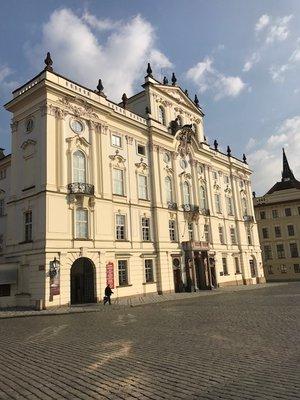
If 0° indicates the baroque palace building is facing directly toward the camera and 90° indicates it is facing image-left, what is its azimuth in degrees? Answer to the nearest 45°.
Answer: approximately 315°
